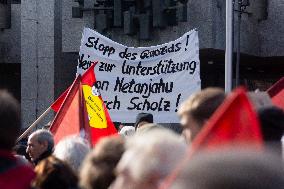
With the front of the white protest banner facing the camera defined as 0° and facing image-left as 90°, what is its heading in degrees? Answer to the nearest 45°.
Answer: approximately 0°

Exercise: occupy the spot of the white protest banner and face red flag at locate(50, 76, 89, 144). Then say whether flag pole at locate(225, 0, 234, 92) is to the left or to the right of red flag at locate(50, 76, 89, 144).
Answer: left

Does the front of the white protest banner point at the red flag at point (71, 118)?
yes

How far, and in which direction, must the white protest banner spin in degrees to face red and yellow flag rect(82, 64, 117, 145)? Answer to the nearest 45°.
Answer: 0° — it already faces it

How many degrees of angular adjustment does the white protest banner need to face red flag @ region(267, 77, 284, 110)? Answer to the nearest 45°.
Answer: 0° — it already faces it

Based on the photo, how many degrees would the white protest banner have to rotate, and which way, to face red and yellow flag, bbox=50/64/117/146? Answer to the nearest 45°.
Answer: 0° — it already faces it

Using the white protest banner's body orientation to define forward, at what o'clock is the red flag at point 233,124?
The red flag is roughly at 12 o'clock from the white protest banner.

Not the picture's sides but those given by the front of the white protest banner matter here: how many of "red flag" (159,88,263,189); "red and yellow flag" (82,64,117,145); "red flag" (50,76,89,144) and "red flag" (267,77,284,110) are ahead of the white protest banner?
4
